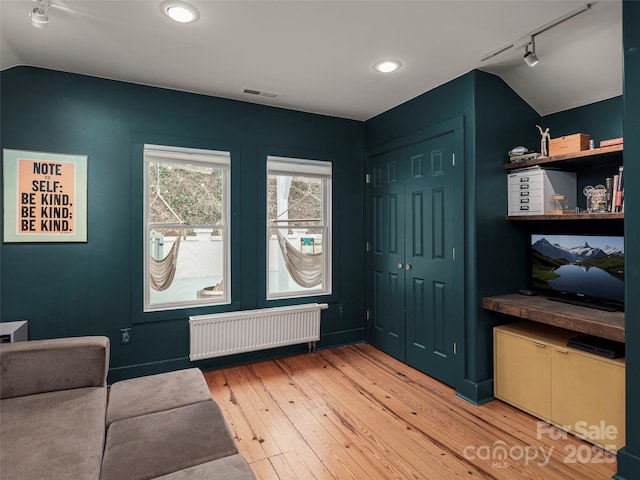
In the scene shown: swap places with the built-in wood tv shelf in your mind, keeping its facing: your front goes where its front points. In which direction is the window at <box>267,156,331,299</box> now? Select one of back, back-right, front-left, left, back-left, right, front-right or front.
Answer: front-right

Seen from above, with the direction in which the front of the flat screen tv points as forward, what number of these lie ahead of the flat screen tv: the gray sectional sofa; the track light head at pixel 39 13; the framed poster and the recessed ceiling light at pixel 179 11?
4

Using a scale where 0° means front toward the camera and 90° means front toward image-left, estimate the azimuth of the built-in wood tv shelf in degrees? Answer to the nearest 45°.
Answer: approximately 45°

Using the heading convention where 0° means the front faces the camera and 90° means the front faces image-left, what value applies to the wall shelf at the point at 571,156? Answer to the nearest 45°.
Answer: approximately 45°

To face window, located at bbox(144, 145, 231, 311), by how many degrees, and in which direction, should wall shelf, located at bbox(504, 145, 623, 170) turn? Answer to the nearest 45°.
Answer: approximately 45° to its right
